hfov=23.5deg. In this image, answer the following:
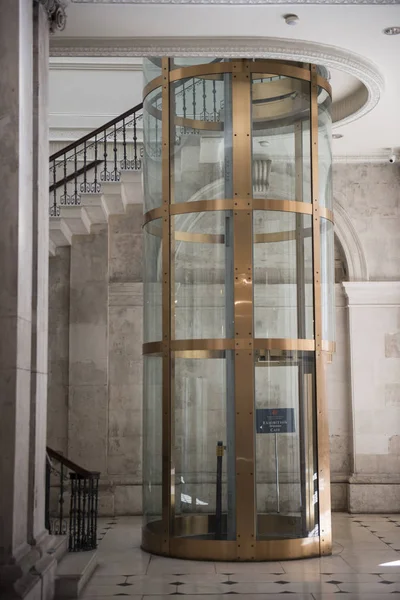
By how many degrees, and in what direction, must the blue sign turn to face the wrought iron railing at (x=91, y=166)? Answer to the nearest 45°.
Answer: approximately 135° to its right

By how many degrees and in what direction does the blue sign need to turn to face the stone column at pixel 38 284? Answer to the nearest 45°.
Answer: approximately 45° to its right

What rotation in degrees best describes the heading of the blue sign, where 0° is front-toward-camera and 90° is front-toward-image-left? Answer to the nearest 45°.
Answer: approximately 0°

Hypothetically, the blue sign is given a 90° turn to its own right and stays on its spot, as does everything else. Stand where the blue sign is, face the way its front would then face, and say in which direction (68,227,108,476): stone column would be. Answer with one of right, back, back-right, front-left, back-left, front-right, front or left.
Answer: front-right
